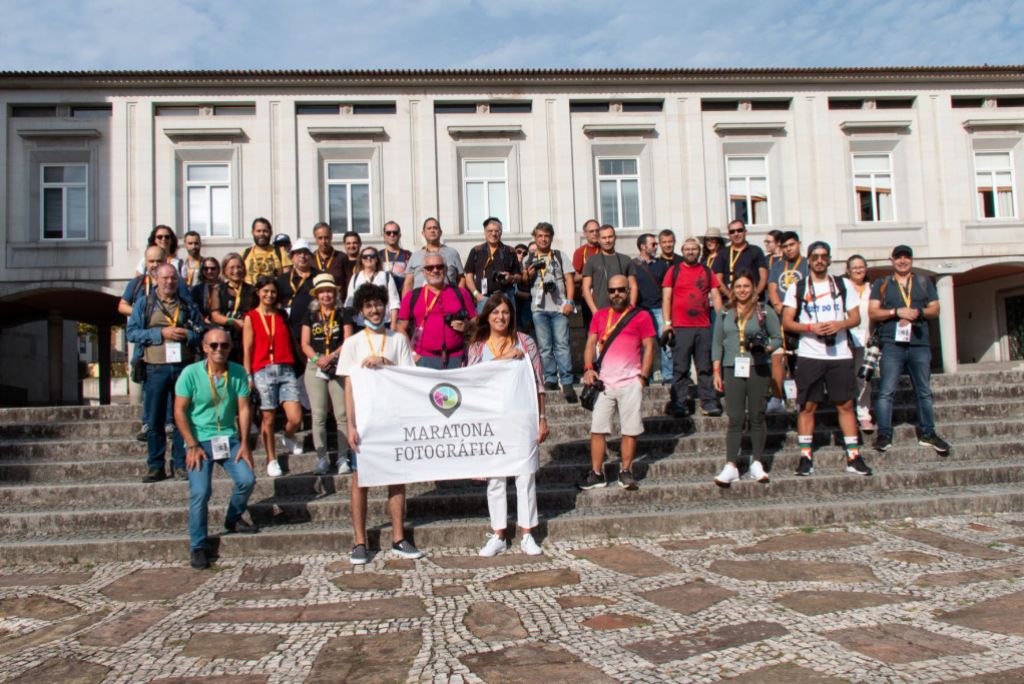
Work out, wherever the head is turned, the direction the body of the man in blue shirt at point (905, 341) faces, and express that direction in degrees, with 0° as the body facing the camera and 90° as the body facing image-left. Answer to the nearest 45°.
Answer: approximately 0°

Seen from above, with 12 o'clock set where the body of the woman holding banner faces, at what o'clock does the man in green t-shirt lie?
The man in green t-shirt is roughly at 3 o'clock from the woman holding banner.

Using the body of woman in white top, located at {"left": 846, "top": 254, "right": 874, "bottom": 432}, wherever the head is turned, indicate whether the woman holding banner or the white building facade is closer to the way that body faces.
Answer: the woman holding banner

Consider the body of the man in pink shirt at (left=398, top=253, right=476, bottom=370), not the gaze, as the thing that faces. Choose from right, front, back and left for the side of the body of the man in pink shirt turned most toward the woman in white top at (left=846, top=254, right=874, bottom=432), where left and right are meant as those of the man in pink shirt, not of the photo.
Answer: left

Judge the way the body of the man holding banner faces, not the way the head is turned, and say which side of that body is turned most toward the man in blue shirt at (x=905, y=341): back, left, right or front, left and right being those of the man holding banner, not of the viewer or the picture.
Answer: left

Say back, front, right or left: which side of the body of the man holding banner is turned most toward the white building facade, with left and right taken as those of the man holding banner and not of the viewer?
back

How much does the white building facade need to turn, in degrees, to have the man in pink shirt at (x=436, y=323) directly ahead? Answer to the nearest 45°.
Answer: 0° — it already faces them

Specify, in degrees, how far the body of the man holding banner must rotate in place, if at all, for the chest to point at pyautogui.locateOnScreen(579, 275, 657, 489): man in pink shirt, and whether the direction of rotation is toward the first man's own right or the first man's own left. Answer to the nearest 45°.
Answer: approximately 90° to the first man's own left

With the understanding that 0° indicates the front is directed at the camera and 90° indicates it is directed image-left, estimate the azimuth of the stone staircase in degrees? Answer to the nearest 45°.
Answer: approximately 0°

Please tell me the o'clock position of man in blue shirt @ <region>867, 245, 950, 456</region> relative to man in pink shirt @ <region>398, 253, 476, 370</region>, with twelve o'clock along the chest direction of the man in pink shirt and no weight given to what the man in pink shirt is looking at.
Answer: The man in blue shirt is roughly at 9 o'clock from the man in pink shirt.

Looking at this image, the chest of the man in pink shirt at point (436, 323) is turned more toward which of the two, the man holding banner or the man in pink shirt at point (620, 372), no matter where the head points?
the man holding banner

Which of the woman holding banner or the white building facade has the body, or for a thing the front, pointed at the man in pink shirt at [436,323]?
the white building facade
